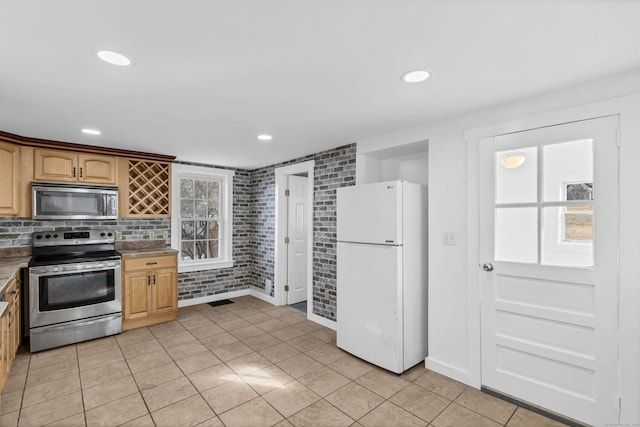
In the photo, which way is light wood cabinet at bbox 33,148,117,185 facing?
toward the camera

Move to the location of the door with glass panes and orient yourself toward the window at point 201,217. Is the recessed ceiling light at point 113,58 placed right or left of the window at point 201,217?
left

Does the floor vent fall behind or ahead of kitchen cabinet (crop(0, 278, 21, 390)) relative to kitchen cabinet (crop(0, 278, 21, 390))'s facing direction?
ahead

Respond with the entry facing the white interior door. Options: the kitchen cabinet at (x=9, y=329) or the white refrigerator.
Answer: the kitchen cabinet

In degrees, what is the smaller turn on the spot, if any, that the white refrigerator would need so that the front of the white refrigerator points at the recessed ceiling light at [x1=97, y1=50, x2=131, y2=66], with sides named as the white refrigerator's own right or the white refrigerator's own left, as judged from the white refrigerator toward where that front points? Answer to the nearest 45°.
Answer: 0° — it already faces it

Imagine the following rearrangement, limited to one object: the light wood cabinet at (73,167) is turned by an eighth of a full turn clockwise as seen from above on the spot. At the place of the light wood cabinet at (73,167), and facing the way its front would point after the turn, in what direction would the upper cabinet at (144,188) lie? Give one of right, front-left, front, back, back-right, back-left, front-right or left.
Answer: back-left

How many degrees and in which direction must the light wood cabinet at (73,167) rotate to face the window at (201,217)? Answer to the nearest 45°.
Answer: approximately 90° to its left

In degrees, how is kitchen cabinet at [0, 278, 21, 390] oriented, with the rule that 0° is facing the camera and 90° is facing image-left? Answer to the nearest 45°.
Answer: approximately 270°

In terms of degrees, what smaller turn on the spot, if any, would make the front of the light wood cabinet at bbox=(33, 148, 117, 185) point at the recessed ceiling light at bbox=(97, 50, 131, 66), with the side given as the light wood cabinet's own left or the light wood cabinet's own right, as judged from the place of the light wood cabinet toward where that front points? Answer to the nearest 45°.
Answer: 0° — it already faces it

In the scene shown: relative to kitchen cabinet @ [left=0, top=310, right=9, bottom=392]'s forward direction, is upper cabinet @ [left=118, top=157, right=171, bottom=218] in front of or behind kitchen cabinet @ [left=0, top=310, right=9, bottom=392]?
in front

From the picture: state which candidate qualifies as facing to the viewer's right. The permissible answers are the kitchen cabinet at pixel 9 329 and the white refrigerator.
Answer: the kitchen cabinet

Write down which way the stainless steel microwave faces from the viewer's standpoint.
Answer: facing the viewer
